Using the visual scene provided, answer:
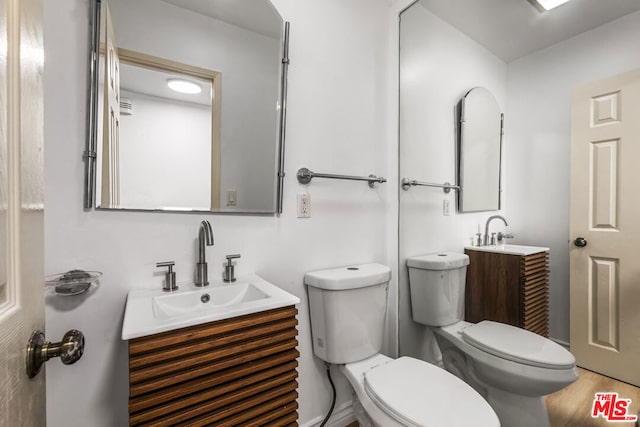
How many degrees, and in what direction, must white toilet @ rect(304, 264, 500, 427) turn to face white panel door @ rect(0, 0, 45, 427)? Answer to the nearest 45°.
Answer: approximately 45° to its right

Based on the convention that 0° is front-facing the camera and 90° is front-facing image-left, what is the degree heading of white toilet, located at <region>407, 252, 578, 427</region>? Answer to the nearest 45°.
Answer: approximately 315°

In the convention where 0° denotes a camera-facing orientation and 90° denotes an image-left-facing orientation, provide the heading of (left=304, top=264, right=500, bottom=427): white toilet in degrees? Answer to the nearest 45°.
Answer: approximately 315°

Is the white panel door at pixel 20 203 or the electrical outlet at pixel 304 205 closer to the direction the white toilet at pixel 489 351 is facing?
the white panel door
